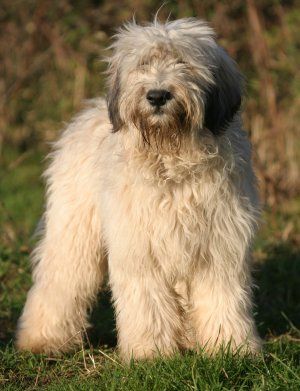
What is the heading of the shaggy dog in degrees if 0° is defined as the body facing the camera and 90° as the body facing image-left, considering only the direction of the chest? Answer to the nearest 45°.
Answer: approximately 315°
